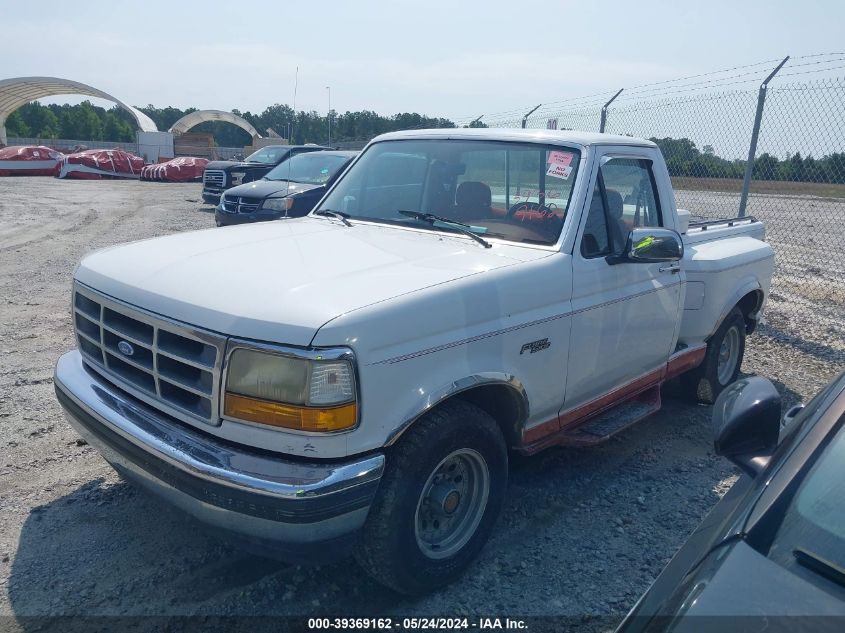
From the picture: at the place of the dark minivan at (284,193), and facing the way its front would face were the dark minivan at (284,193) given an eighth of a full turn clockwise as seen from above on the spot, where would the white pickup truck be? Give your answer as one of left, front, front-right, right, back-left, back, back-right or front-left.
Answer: left

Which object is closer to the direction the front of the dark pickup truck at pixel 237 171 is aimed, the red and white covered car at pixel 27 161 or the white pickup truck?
the white pickup truck

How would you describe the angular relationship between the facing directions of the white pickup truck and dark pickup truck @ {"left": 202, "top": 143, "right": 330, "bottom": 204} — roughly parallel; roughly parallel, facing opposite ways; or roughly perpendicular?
roughly parallel

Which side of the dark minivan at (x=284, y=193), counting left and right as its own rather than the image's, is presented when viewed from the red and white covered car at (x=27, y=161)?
right

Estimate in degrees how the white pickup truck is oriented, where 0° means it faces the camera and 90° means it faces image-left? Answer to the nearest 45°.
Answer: approximately 45°

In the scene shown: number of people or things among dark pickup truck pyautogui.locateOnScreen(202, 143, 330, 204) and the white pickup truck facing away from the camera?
0

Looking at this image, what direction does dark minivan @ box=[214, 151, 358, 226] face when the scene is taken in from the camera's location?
facing the viewer and to the left of the viewer

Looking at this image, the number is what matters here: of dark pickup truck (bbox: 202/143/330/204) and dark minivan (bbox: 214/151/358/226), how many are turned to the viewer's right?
0

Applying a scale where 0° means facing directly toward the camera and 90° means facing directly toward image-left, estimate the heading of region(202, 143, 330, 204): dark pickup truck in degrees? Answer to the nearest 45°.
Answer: approximately 45°

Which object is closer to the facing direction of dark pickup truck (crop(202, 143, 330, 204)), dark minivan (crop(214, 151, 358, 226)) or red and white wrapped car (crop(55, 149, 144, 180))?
the dark minivan

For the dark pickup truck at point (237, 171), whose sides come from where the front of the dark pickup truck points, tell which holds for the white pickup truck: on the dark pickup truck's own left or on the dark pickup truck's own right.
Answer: on the dark pickup truck's own left

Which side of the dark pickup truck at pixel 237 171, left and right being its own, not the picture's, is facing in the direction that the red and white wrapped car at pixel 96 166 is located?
right

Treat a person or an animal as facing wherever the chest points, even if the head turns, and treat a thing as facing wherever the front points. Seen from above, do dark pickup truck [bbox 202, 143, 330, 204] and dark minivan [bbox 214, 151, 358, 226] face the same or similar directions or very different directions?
same or similar directions

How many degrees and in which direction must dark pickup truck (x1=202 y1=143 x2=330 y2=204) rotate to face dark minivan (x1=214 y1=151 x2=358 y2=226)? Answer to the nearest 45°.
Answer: approximately 45° to its left

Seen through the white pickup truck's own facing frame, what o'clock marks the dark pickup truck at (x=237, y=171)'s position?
The dark pickup truck is roughly at 4 o'clock from the white pickup truck.
